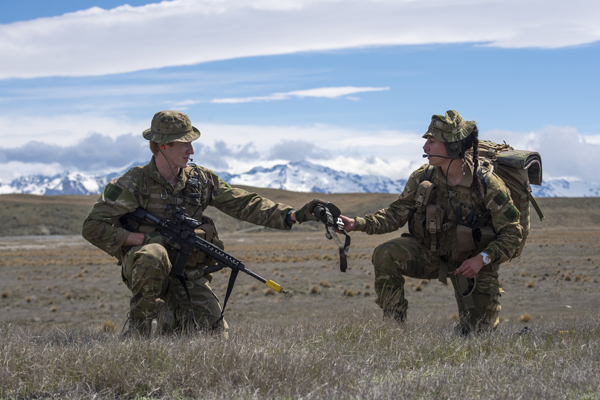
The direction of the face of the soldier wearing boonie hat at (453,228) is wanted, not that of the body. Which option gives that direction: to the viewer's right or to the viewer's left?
to the viewer's left

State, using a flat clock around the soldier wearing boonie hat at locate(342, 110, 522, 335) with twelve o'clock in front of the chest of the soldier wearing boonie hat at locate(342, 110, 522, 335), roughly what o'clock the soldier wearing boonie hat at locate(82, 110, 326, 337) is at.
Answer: the soldier wearing boonie hat at locate(82, 110, 326, 337) is roughly at 1 o'clock from the soldier wearing boonie hat at locate(342, 110, 522, 335).

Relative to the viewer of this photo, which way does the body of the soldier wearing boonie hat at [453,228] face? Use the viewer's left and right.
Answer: facing the viewer and to the left of the viewer

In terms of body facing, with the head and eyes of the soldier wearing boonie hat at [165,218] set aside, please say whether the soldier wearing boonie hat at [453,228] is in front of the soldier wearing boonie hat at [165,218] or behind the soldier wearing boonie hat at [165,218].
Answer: in front

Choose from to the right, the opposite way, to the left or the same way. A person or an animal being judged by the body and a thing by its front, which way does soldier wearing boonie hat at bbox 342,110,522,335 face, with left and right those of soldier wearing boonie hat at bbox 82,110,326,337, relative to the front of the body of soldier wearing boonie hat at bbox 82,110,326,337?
to the right

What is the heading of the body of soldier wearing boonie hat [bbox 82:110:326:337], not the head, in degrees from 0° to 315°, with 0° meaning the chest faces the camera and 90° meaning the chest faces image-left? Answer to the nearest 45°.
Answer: approximately 315°

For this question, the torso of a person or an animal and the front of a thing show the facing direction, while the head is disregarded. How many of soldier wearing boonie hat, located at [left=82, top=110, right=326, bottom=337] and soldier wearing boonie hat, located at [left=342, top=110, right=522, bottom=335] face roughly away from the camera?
0

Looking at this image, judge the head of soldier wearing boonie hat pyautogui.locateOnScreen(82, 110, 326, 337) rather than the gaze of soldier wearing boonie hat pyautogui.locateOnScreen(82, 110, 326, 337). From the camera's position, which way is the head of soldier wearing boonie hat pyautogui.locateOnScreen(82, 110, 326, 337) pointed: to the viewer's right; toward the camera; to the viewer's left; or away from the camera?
to the viewer's right
